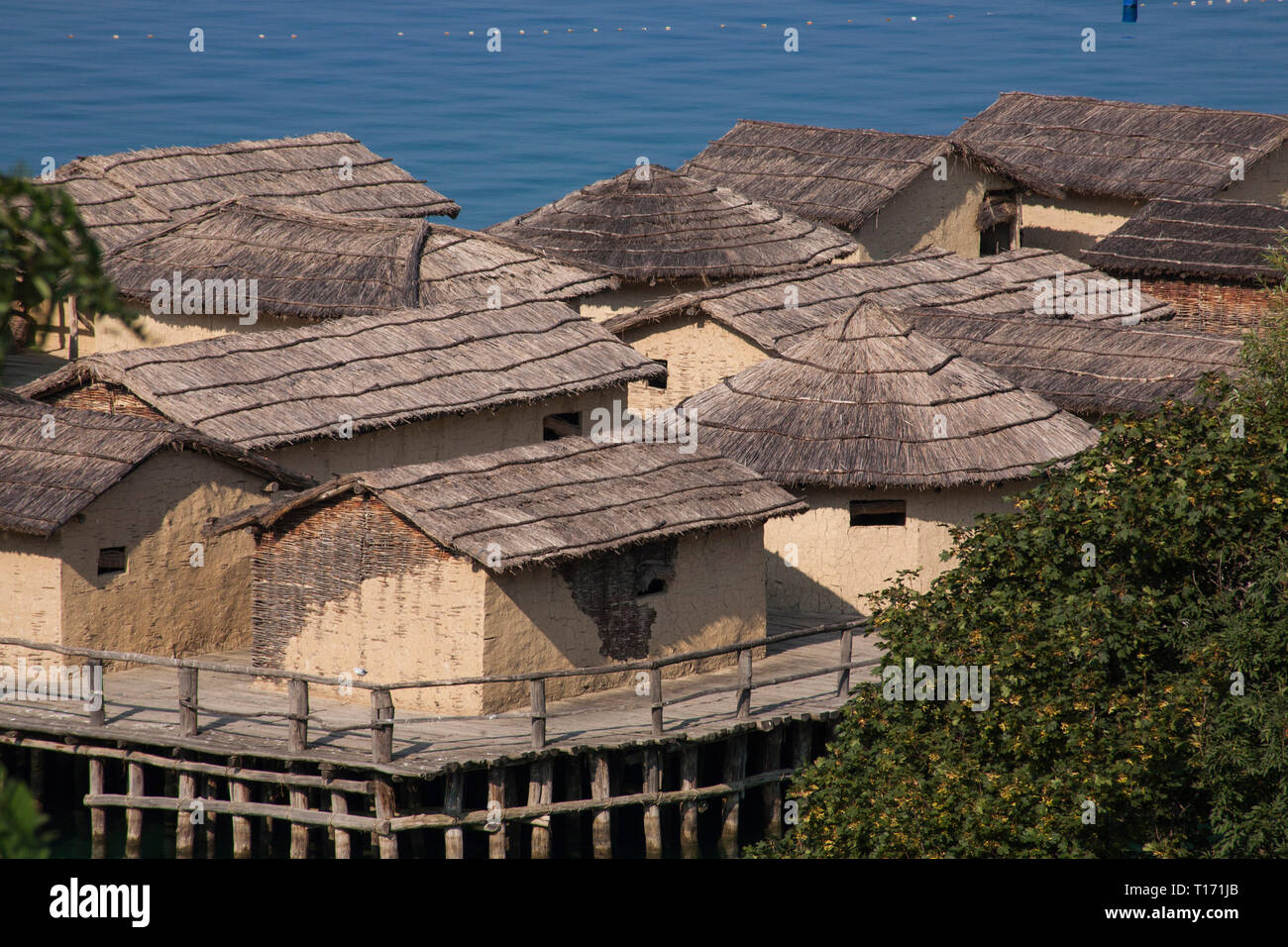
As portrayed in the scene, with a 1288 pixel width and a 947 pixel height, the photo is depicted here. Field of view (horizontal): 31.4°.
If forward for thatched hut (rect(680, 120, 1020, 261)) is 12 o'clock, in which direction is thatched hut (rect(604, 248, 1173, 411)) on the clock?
thatched hut (rect(604, 248, 1173, 411)) is roughly at 2 o'clock from thatched hut (rect(680, 120, 1020, 261)).

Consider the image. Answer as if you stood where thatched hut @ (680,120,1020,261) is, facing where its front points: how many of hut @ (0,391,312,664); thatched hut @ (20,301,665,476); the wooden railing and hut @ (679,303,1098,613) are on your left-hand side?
0

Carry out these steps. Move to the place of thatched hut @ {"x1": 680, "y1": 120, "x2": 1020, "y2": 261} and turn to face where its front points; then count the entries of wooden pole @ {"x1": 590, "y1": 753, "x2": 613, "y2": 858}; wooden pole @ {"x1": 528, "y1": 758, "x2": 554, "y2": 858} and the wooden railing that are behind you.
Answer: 0

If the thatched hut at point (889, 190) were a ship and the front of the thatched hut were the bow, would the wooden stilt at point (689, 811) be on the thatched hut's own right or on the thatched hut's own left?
on the thatched hut's own right

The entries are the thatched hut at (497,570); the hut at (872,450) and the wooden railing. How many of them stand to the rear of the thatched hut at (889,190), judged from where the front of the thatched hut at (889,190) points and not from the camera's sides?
0

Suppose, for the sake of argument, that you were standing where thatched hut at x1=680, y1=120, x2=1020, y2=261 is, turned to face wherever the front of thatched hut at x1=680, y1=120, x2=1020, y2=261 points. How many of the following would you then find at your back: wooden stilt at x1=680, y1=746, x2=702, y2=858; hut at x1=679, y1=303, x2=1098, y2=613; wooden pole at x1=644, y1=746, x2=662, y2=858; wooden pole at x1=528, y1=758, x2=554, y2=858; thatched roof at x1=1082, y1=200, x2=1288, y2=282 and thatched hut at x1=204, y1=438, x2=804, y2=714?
0

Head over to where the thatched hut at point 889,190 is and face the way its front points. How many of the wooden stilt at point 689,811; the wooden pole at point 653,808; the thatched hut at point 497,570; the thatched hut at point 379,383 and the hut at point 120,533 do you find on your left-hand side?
0

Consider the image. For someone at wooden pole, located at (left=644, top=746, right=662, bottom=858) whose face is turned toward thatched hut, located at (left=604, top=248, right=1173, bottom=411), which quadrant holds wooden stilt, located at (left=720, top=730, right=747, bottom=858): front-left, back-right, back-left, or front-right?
front-right

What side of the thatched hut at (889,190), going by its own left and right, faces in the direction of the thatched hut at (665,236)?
right

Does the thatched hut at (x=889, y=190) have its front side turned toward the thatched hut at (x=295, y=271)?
no

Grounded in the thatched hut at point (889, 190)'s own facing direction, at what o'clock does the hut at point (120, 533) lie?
The hut is roughly at 2 o'clock from the thatched hut.

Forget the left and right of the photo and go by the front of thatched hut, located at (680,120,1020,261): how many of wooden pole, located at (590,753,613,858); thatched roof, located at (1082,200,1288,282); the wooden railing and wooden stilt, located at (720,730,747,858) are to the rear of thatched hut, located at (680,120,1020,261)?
0

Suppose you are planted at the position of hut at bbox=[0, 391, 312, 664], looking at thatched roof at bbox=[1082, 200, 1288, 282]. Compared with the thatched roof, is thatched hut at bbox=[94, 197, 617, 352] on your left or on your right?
left

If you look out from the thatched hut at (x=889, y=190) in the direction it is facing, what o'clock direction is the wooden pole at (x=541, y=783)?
The wooden pole is roughly at 2 o'clock from the thatched hut.

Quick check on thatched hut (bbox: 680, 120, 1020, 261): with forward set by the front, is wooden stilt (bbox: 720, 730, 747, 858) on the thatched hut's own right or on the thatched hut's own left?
on the thatched hut's own right

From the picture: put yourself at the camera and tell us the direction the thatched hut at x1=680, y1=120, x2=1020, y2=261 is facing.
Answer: facing the viewer and to the right of the viewer

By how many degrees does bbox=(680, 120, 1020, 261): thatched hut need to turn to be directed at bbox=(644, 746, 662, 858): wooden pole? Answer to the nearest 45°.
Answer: approximately 45° to its right

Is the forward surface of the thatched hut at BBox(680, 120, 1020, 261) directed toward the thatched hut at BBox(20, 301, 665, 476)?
no

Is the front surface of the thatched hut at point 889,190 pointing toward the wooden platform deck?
no
